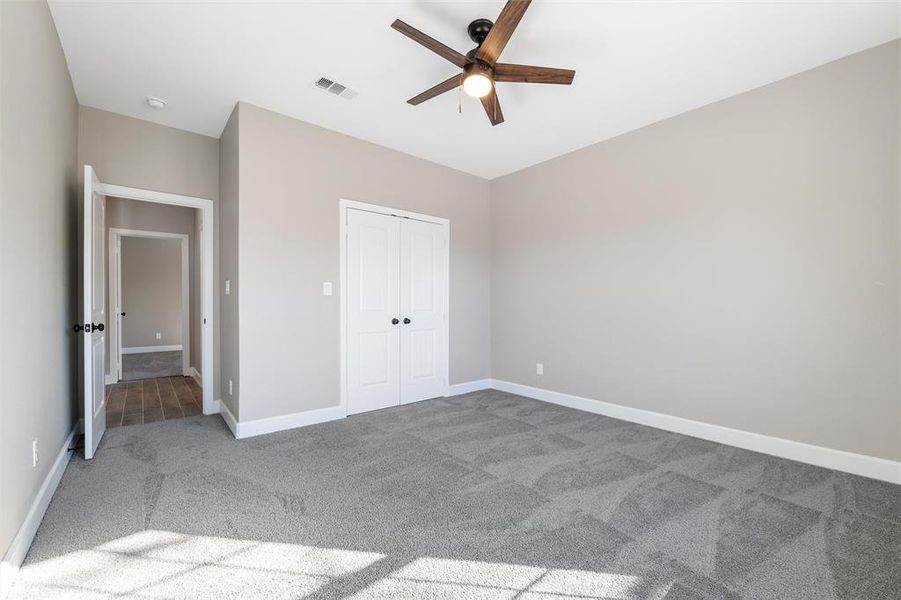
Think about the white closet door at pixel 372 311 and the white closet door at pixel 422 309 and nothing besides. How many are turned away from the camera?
0

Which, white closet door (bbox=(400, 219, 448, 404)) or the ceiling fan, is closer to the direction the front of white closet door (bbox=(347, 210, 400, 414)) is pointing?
the ceiling fan

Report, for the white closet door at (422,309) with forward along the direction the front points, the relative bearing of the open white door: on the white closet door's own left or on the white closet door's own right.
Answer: on the white closet door's own right

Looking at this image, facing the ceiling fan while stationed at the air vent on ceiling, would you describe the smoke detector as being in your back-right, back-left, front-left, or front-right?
back-right

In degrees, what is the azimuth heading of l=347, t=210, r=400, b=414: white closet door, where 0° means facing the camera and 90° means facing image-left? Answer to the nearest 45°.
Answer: approximately 315°

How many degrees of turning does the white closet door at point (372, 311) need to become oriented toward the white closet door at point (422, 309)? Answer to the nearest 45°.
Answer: approximately 90° to its left

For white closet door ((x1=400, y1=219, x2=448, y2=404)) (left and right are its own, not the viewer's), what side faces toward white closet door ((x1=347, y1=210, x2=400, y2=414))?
right

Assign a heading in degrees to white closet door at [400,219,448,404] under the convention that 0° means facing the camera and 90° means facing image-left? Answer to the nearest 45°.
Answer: approximately 315°

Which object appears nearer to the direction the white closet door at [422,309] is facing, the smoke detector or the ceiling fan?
the ceiling fan
